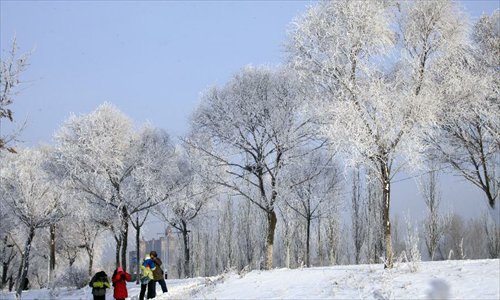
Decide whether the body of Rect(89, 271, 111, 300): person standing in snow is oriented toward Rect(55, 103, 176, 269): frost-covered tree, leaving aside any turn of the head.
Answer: yes

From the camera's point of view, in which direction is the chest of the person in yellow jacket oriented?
away from the camera

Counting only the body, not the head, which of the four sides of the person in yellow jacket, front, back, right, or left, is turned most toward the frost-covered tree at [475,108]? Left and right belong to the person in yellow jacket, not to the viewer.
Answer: right

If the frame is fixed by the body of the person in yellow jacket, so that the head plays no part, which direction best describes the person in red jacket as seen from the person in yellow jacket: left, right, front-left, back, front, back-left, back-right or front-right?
left

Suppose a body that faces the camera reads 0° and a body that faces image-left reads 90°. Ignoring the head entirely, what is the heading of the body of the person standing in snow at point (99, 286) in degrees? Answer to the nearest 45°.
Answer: approximately 180°

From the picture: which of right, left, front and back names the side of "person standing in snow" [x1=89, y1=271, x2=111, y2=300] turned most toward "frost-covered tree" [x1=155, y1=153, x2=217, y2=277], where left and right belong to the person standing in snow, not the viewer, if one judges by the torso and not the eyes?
front

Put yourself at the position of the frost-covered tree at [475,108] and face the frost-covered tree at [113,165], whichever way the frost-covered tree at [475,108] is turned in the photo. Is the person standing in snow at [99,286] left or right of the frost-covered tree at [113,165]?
left

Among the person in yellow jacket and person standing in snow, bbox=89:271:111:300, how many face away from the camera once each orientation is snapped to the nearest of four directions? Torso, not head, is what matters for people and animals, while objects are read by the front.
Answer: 2

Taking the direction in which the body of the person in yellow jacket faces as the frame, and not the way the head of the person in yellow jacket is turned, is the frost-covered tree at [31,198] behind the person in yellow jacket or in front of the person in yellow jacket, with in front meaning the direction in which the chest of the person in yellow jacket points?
in front

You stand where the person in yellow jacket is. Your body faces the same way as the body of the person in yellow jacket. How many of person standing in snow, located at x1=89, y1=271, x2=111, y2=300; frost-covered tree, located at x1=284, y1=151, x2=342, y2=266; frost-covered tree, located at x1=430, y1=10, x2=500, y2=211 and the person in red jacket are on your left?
2
